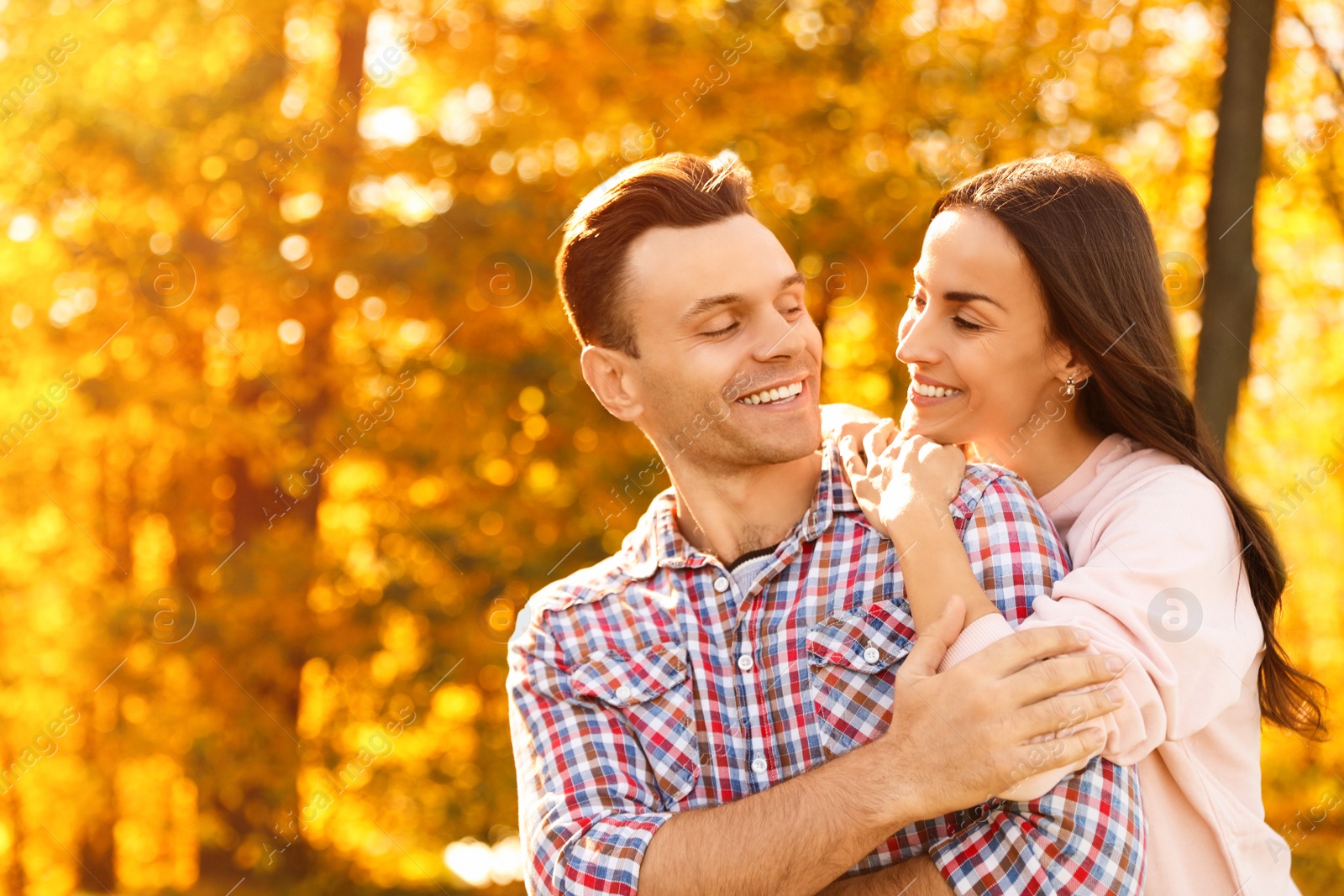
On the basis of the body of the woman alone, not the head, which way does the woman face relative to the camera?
to the viewer's left

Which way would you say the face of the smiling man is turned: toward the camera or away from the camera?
toward the camera

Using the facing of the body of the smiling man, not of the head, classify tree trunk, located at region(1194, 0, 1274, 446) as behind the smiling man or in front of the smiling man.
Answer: behind

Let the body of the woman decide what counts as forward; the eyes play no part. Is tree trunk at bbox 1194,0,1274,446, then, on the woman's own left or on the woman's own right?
on the woman's own right

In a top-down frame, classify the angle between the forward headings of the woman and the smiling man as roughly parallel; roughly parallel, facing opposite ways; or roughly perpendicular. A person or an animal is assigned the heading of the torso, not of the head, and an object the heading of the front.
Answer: roughly perpendicular

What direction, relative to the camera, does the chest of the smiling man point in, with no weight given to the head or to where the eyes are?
toward the camera
